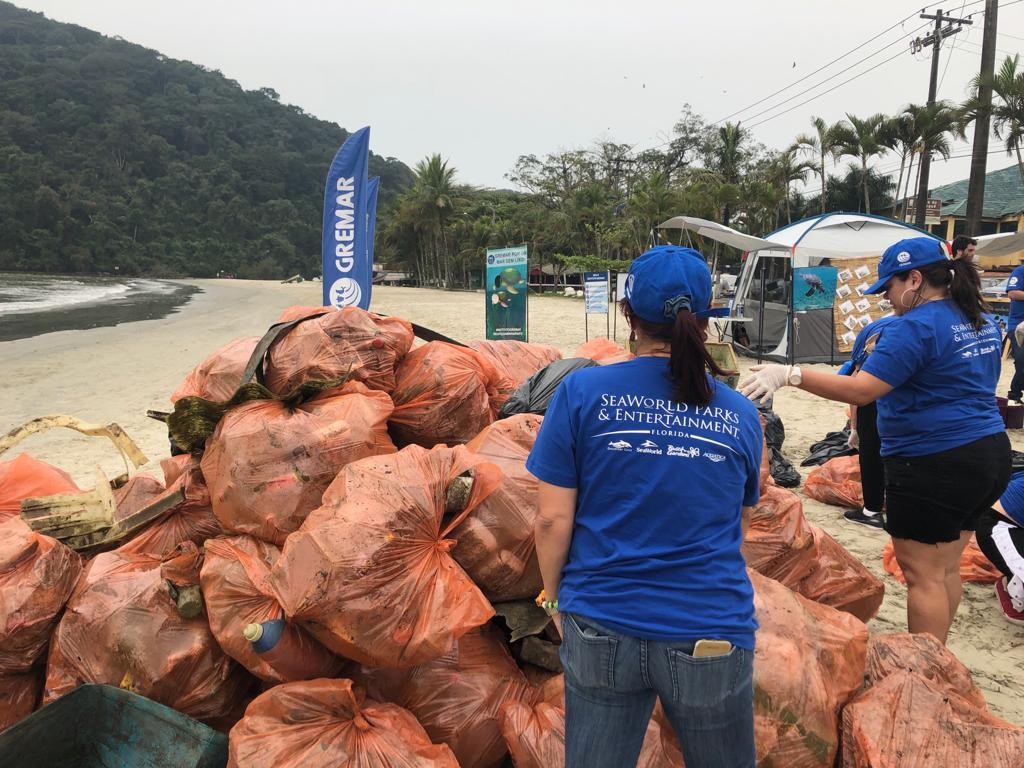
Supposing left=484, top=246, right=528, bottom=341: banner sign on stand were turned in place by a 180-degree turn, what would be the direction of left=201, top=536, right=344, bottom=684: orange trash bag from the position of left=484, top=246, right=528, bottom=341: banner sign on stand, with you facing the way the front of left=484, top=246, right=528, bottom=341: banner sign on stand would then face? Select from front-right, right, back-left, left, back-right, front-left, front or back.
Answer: back

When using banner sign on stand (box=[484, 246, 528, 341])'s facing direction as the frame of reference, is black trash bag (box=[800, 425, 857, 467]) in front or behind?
in front

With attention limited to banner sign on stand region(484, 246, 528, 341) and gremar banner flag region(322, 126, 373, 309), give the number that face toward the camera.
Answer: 2

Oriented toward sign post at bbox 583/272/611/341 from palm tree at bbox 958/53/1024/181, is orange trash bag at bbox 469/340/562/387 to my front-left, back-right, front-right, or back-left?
front-left

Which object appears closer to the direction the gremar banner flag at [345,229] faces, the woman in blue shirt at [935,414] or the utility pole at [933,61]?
the woman in blue shirt

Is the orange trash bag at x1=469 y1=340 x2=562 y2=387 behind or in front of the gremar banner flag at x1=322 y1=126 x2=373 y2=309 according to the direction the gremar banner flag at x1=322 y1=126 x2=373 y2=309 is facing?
in front

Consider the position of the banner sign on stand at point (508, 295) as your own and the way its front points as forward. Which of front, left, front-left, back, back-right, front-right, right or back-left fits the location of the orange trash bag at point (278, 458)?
front

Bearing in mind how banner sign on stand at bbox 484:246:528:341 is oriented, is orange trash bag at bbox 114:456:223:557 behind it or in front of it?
in front

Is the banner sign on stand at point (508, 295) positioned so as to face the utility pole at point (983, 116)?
no

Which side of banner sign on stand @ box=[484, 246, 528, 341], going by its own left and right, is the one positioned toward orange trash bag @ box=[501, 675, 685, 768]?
front

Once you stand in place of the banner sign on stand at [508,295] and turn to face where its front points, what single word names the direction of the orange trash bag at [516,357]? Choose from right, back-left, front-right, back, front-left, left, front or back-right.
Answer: front

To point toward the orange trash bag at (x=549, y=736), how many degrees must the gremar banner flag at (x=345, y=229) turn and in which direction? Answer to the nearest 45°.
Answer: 0° — it already faces it

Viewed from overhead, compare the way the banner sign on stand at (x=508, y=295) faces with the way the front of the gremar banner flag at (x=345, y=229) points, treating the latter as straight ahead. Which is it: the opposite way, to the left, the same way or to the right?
the same way

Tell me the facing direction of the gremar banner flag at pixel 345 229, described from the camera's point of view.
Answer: facing the viewer

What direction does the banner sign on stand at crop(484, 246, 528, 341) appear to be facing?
toward the camera

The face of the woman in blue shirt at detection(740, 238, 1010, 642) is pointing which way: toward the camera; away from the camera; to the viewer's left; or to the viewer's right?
to the viewer's left

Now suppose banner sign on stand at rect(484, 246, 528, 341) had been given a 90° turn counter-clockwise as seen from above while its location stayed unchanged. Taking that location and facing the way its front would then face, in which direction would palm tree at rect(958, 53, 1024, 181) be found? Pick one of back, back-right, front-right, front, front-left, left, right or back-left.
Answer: front-left

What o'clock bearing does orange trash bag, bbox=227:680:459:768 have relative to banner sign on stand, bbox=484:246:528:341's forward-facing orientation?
The orange trash bag is roughly at 12 o'clock from the banner sign on stand.

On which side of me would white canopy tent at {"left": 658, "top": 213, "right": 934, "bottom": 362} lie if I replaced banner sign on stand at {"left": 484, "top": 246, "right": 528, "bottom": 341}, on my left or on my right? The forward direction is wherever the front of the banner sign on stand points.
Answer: on my left

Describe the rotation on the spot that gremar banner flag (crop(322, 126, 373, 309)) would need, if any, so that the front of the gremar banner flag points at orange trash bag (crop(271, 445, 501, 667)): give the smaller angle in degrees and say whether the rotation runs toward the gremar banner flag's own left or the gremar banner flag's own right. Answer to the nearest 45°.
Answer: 0° — it already faces it
